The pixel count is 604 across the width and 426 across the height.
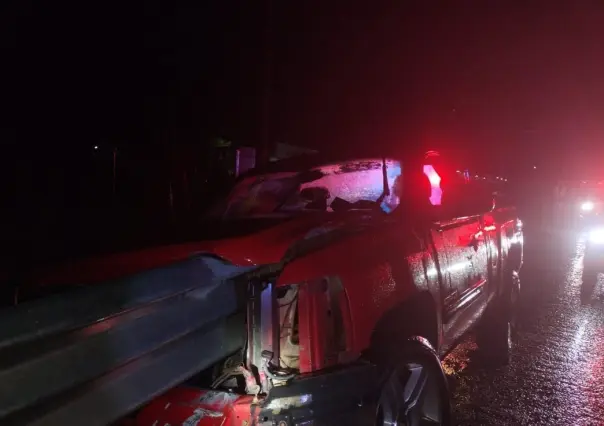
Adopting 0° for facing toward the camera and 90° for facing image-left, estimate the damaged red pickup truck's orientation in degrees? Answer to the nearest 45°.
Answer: approximately 45°

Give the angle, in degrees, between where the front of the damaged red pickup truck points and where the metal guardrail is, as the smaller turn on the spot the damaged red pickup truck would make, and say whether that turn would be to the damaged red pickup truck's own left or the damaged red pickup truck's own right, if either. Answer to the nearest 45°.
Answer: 0° — it already faces it
